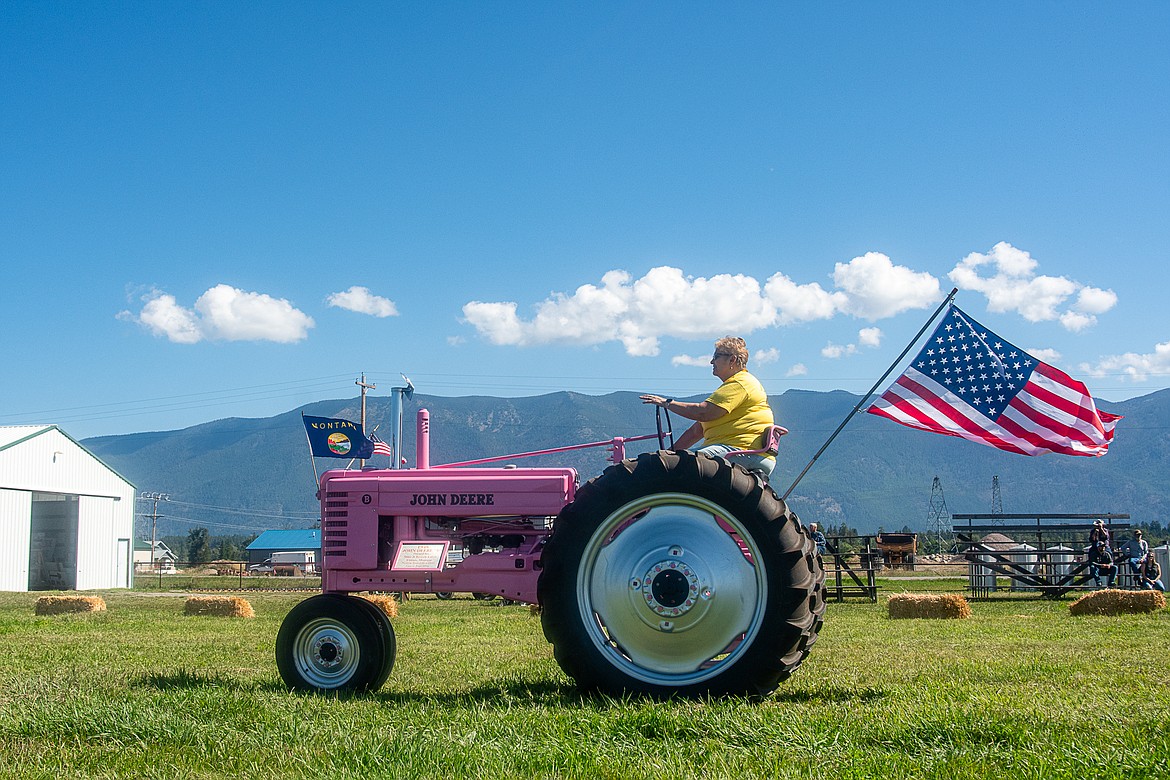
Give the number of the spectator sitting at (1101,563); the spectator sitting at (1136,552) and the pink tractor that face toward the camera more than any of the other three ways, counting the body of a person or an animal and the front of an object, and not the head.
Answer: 2

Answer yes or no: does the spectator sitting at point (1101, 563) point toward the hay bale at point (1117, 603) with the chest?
yes

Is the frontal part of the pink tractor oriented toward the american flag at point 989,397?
no

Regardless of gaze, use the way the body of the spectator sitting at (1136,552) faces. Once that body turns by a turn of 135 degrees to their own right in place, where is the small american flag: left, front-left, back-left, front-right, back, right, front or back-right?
back-left

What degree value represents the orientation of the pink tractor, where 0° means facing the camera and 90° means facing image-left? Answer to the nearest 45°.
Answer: approximately 90°

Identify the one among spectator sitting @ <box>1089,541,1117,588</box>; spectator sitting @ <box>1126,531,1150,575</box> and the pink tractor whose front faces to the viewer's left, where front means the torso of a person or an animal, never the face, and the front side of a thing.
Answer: the pink tractor

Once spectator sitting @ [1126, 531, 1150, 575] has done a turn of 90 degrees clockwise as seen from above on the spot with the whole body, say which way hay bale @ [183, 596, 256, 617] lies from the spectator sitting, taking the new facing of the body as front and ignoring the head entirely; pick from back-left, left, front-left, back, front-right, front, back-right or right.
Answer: front-left

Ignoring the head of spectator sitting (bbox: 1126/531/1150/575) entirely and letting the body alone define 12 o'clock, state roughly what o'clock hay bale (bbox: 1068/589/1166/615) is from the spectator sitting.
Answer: The hay bale is roughly at 12 o'clock from the spectator sitting.

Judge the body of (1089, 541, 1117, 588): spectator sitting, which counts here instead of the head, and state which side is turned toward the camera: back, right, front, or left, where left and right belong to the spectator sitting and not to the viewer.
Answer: front

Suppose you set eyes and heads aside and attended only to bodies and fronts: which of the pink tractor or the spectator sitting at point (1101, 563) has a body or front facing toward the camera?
the spectator sitting

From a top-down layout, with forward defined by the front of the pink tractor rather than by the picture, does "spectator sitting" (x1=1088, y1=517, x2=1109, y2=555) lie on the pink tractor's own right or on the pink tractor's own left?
on the pink tractor's own right
